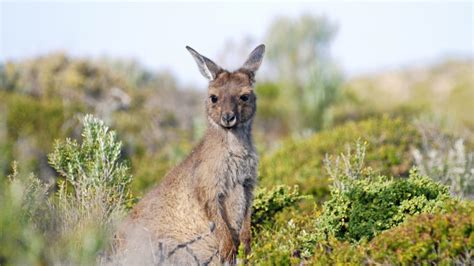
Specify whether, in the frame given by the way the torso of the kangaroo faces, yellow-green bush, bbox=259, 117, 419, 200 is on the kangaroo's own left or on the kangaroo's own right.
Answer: on the kangaroo's own left

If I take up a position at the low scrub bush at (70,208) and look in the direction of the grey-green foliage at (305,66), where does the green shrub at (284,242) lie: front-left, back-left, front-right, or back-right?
front-right

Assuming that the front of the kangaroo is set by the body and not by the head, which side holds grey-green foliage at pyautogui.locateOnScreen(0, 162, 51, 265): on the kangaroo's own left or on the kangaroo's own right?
on the kangaroo's own right

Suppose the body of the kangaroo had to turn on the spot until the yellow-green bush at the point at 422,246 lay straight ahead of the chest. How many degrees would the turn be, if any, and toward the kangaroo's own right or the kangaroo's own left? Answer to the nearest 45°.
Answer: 0° — it already faces it

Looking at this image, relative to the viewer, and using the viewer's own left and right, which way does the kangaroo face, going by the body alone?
facing the viewer and to the right of the viewer

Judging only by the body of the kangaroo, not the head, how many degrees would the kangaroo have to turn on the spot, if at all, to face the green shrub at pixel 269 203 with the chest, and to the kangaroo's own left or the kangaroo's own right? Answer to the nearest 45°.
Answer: approximately 90° to the kangaroo's own left
